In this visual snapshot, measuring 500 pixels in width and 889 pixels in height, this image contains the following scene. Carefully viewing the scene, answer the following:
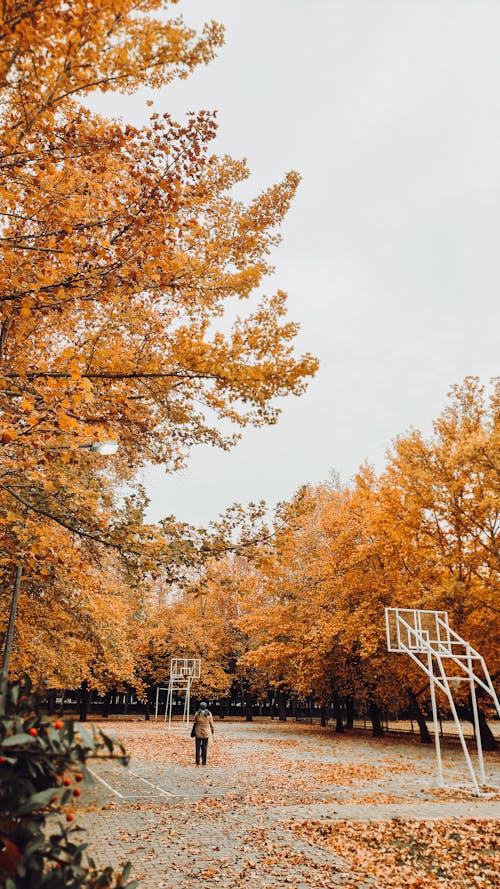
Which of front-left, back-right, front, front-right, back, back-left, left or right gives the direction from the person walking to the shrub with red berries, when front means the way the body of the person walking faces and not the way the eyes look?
back

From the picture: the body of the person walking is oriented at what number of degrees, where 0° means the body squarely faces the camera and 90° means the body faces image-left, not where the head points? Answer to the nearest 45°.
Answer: approximately 180°

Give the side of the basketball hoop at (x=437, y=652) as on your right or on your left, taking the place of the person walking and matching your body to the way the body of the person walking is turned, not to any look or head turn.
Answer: on your right

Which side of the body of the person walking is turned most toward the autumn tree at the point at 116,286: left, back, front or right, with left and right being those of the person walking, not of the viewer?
back

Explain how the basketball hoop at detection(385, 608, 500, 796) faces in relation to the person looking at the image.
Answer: facing away from the viewer and to the left of the viewer

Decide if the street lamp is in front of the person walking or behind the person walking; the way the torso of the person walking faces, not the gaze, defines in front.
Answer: behind

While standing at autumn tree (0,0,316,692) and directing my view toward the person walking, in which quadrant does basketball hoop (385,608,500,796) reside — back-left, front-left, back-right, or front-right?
front-right

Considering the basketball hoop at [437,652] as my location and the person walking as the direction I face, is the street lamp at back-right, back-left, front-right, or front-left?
front-left

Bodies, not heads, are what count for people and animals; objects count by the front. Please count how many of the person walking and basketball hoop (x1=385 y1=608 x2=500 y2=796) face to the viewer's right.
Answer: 0

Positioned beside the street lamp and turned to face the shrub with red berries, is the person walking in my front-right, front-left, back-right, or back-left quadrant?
back-left

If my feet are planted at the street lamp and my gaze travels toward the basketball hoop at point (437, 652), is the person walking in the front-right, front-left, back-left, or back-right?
front-left
